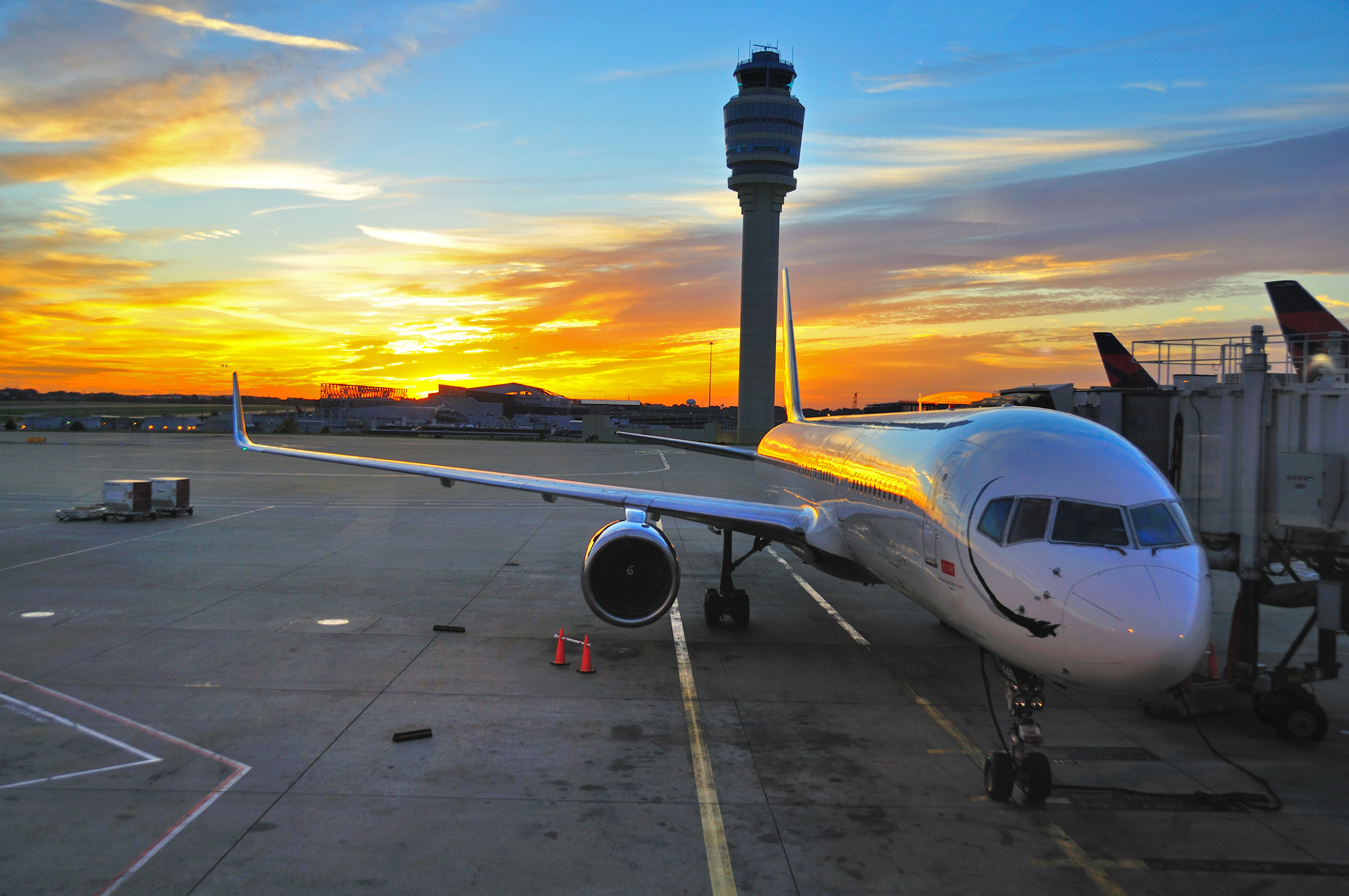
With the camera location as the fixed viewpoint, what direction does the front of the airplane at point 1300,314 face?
facing to the right of the viewer

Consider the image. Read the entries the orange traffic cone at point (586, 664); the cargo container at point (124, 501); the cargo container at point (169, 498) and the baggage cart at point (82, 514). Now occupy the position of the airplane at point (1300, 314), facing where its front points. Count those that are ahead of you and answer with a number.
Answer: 0

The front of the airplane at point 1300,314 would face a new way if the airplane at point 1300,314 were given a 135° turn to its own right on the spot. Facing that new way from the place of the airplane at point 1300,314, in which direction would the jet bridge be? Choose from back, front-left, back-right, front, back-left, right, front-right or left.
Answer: front-left

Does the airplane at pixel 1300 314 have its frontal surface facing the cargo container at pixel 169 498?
no

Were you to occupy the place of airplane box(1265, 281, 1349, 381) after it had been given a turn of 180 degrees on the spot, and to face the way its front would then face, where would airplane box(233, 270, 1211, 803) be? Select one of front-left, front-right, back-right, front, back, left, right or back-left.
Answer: left

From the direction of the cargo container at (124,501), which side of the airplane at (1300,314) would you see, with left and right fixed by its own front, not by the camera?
back

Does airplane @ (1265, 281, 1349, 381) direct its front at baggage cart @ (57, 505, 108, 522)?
no

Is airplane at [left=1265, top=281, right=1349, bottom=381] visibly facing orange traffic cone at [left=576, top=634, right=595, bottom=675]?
no
